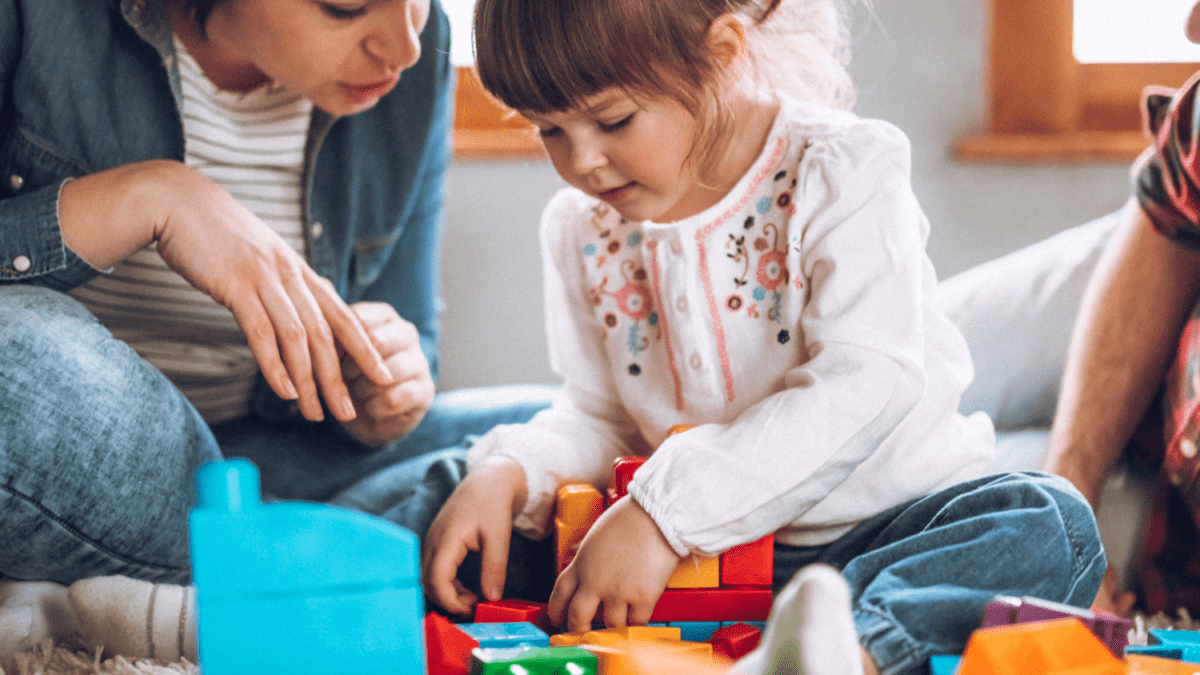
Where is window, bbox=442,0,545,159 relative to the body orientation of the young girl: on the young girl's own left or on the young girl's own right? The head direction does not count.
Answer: on the young girl's own right

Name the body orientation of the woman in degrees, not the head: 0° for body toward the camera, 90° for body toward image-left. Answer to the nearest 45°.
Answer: approximately 315°

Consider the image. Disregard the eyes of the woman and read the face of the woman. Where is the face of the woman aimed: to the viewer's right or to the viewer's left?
to the viewer's right

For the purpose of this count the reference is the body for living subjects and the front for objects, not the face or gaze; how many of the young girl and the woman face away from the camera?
0

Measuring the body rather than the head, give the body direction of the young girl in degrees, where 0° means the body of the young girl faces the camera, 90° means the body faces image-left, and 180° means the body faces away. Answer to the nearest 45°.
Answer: approximately 45°
